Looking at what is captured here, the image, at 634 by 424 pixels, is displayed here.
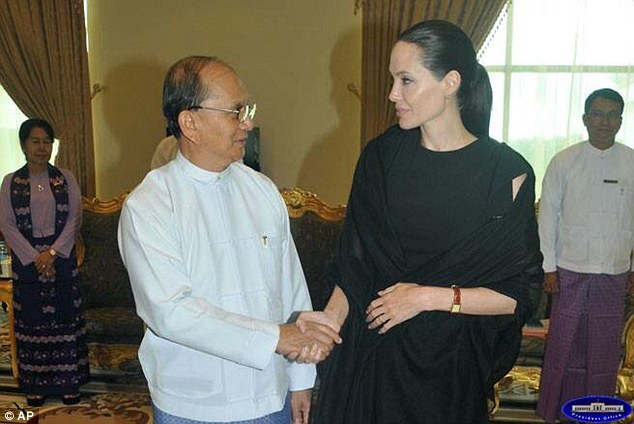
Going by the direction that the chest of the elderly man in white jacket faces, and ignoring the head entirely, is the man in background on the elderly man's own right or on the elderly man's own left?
on the elderly man's own left

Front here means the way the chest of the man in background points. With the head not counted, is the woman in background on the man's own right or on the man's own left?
on the man's own right

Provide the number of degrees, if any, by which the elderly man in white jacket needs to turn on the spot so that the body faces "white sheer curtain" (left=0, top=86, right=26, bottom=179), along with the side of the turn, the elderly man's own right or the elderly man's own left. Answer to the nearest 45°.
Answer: approximately 135° to the elderly man's own left

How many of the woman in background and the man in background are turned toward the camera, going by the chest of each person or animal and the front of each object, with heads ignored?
2

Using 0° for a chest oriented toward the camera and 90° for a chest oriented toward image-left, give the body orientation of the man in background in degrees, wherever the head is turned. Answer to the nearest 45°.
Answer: approximately 0°

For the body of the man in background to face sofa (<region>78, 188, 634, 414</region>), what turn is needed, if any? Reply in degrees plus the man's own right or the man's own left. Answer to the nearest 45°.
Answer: approximately 90° to the man's own right
